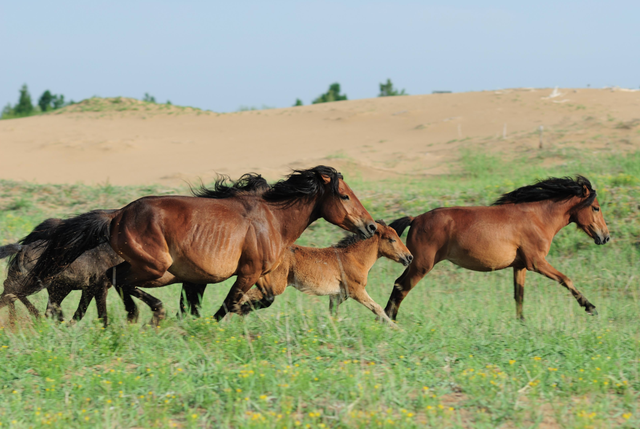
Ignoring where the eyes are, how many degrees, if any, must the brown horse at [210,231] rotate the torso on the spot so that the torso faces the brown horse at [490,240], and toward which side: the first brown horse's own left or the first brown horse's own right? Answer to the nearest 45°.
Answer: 0° — it already faces it

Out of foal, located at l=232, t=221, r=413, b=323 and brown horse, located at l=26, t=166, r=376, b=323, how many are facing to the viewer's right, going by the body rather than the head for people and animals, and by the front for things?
2

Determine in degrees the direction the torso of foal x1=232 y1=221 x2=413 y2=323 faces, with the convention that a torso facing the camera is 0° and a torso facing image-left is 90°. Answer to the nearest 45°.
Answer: approximately 270°

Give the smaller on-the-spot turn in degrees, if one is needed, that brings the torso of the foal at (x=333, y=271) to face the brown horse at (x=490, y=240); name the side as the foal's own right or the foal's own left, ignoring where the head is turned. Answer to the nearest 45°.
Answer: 0° — it already faces it

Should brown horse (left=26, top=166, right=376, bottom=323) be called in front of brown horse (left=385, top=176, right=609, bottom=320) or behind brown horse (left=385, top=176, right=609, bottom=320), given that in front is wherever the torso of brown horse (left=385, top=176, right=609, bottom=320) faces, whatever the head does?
behind

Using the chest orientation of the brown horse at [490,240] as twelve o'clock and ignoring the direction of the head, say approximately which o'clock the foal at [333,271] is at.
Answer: The foal is roughly at 5 o'clock from the brown horse.

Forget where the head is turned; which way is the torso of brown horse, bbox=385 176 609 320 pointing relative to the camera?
to the viewer's right

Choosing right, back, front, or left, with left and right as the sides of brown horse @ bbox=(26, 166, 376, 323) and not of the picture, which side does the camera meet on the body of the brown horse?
right
